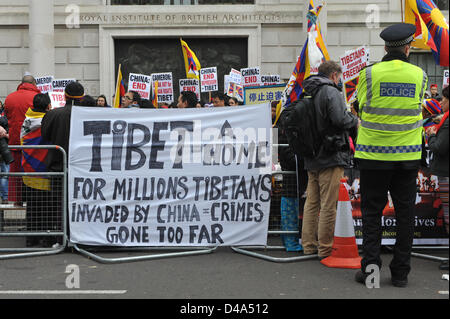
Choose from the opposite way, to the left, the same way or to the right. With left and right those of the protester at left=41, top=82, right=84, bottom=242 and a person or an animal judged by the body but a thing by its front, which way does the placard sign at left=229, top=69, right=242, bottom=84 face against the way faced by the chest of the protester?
the opposite way

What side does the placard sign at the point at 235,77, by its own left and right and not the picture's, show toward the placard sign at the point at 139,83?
right

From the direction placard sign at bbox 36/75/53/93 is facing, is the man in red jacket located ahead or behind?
ahead

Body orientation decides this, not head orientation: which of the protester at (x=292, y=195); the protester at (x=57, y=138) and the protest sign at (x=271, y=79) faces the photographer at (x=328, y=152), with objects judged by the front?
the protest sign

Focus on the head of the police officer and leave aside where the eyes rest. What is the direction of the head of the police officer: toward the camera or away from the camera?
away from the camera

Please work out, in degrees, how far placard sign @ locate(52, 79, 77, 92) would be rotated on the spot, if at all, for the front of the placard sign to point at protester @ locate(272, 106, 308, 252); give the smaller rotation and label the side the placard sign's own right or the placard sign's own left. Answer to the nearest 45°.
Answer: approximately 45° to the placard sign's own left

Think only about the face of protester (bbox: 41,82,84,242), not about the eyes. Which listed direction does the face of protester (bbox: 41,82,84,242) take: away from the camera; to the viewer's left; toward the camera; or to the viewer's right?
away from the camera
